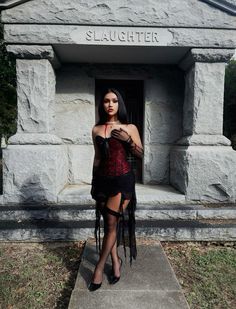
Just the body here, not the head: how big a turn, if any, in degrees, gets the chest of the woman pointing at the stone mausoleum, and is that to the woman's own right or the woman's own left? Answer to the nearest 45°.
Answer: approximately 135° to the woman's own right

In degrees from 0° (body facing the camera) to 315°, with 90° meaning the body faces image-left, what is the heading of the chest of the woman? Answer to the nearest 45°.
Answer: approximately 45°

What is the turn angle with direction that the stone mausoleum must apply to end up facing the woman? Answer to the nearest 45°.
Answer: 0° — it already faces them

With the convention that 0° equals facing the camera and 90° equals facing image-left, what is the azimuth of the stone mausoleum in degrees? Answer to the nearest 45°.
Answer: approximately 0°
